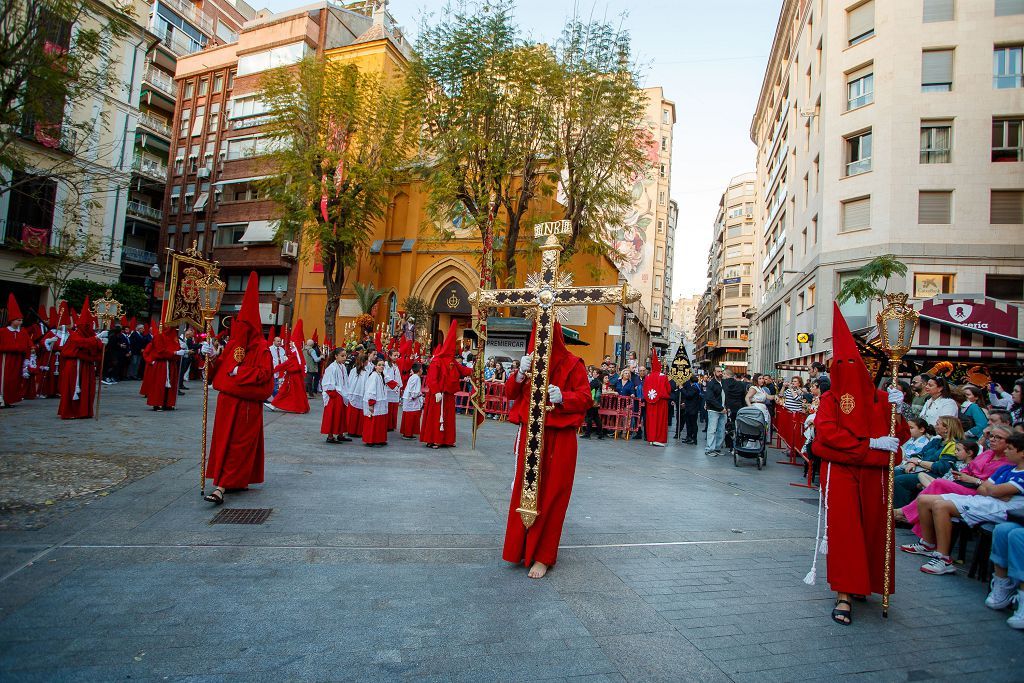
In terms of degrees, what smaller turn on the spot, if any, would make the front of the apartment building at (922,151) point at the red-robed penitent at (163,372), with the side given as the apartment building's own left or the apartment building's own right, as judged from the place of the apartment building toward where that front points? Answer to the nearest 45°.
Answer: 0° — it already faces them

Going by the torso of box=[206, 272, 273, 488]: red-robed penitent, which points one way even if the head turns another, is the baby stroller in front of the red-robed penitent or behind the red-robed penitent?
behind

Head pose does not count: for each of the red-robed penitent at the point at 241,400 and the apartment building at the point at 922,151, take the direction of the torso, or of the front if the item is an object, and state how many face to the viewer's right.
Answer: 0

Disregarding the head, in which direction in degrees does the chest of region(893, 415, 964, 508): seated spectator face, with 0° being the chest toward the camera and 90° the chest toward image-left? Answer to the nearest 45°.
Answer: approximately 90°

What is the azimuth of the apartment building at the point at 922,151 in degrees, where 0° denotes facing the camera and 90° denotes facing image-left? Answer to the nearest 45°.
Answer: approximately 45°

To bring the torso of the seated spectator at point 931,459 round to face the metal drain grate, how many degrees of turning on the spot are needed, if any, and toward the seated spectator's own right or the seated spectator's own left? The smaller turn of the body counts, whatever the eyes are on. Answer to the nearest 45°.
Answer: approximately 45° to the seated spectator's own left

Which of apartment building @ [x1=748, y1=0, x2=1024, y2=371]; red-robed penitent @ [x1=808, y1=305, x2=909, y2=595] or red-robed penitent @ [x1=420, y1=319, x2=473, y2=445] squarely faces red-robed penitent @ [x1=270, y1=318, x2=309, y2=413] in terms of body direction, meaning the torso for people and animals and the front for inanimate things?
the apartment building
